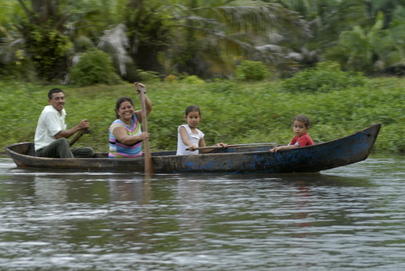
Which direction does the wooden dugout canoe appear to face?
to the viewer's right

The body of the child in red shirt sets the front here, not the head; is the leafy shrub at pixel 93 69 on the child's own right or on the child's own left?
on the child's own right

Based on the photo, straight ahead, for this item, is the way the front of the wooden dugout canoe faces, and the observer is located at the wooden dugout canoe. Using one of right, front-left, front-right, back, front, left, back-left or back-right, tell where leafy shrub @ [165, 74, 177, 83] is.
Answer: left

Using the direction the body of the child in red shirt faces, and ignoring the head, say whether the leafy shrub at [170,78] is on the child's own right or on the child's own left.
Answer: on the child's own right

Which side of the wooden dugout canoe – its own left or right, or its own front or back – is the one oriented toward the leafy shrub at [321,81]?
left

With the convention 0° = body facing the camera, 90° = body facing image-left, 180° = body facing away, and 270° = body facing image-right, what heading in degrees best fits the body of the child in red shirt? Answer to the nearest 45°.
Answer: approximately 45°

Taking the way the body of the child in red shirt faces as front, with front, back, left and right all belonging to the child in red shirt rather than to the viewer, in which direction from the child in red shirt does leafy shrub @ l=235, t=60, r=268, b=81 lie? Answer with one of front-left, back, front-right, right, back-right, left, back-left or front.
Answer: back-right

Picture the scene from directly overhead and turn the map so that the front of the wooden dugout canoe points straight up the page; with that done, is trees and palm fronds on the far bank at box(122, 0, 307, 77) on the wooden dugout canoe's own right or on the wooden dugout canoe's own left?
on the wooden dugout canoe's own left
